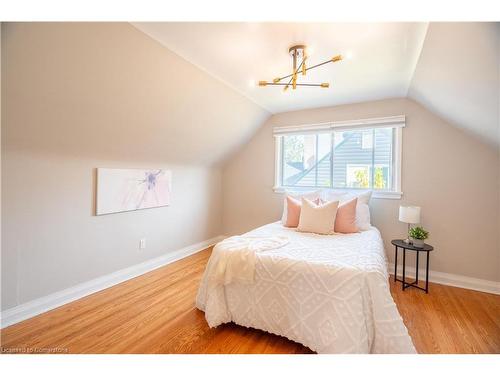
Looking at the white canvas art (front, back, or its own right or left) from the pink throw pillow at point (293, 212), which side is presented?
front

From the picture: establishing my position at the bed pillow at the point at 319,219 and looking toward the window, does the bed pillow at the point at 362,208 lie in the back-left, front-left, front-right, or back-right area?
front-right

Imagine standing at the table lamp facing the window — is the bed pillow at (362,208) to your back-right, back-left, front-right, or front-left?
front-left

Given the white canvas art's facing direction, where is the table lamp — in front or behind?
in front

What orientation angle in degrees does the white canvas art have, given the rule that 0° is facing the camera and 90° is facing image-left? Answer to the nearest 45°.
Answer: approximately 315°

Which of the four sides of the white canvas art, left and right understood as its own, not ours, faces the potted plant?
front

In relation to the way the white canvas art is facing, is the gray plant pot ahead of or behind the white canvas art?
ahead

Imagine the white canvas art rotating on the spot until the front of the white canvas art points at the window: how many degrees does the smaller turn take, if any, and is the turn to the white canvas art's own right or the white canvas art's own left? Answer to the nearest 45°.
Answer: approximately 45° to the white canvas art's own left

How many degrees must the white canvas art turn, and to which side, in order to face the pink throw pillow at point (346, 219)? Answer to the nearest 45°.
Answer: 0° — it already faces it

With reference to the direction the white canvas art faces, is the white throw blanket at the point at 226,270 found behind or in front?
in front

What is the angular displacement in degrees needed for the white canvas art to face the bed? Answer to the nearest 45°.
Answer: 0° — it already faces it
